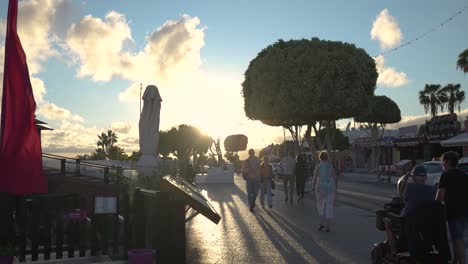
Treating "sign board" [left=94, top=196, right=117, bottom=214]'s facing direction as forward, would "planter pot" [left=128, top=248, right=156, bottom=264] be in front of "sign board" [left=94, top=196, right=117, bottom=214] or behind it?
in front

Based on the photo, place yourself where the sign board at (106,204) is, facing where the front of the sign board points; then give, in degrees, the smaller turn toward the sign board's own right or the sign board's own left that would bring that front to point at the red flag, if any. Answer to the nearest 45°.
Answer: approximately 45° to the sign board's own right

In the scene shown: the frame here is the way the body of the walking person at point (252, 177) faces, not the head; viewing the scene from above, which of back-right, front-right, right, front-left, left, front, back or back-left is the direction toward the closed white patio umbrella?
right

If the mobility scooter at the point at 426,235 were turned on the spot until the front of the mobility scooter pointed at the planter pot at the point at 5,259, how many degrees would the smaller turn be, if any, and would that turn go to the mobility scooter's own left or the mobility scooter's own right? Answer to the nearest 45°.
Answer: approximately 45° to the mobility scooter's own left

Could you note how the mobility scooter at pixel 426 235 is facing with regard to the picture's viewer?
facing to the left of the viewer

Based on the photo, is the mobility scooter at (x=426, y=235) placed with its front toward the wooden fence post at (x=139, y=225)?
no

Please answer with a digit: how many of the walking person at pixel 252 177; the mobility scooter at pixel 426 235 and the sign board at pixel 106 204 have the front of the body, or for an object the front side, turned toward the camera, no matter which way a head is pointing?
2

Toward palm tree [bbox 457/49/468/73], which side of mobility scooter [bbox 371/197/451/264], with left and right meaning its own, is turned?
right

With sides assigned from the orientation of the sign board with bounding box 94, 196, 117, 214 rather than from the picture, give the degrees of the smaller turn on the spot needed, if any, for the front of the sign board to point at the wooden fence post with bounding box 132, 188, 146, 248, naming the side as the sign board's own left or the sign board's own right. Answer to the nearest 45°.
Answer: approximately 45° to the sign board's own left

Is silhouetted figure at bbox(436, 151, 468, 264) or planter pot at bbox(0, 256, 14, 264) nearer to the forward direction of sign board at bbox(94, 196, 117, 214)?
the planter pot
